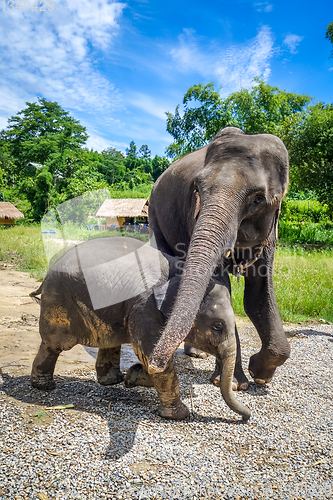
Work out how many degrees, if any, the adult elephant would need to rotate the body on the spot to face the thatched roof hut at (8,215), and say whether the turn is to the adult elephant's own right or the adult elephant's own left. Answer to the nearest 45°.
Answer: approximately 180°

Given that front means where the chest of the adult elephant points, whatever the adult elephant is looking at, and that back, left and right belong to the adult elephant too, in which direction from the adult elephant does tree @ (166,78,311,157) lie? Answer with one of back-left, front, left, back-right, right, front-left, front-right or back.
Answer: back-left

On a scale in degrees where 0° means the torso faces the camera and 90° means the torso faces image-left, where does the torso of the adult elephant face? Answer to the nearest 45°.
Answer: approximately 315°

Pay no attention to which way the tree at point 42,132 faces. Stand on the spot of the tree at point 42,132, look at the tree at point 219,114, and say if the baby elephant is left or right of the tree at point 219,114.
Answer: right

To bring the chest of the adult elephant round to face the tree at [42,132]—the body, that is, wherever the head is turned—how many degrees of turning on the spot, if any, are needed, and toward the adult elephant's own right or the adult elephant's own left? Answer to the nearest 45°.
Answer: approximately 180°

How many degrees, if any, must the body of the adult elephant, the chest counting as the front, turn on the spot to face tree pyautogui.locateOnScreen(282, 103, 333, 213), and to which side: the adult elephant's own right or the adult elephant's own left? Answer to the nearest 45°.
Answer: approximately 135° to the adult elephant's own left

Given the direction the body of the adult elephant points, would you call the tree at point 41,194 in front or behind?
behind

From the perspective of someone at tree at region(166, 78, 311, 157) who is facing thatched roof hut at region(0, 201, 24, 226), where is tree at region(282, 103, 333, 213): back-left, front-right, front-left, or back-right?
back-left
